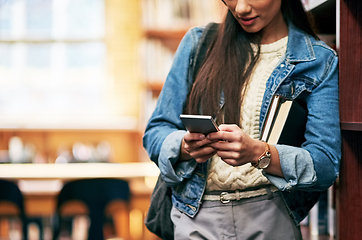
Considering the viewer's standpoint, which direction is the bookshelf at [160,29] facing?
facing the viewer

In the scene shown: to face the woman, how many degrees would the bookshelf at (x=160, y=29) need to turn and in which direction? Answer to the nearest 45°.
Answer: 0° — it already faces them
